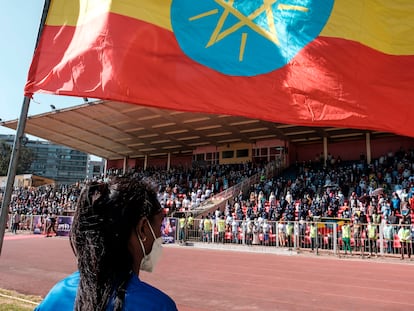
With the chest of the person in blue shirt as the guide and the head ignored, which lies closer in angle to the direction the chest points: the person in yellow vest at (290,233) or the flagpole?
the person in yellow vest

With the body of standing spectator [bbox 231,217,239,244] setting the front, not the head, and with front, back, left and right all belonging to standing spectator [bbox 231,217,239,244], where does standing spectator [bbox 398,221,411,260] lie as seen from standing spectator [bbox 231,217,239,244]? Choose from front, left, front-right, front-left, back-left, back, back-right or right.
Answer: front-left

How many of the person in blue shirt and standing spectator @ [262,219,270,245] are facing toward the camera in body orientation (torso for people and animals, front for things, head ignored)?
1

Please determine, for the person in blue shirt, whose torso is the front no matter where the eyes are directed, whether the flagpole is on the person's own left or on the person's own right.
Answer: on the person's own left

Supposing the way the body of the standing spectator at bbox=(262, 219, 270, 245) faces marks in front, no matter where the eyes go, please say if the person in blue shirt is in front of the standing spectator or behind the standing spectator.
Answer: in front

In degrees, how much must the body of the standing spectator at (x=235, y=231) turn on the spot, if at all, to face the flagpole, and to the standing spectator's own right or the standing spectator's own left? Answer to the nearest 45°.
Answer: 0° — they already face it

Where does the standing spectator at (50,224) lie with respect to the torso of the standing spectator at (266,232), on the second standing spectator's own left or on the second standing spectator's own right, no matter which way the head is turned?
on the second standing spectator's own right

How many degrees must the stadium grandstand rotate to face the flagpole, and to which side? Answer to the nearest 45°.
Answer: approximately 45° to its left

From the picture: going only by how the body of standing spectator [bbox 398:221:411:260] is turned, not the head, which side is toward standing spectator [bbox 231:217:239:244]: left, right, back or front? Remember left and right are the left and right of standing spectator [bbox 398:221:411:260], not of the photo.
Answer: right

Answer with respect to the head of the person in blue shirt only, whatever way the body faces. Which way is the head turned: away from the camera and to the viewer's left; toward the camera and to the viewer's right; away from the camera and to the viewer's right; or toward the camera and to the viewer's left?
away from the camera and to the viewer's right

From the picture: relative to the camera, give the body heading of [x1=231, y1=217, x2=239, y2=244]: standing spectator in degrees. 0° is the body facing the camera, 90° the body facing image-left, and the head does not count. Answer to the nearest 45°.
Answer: approximately 0°

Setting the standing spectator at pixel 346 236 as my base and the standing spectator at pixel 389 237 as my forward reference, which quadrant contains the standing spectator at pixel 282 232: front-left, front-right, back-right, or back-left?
back-left

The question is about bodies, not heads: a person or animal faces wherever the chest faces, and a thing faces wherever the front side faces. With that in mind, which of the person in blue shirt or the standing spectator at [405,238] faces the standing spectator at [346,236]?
the person in blue shirt
